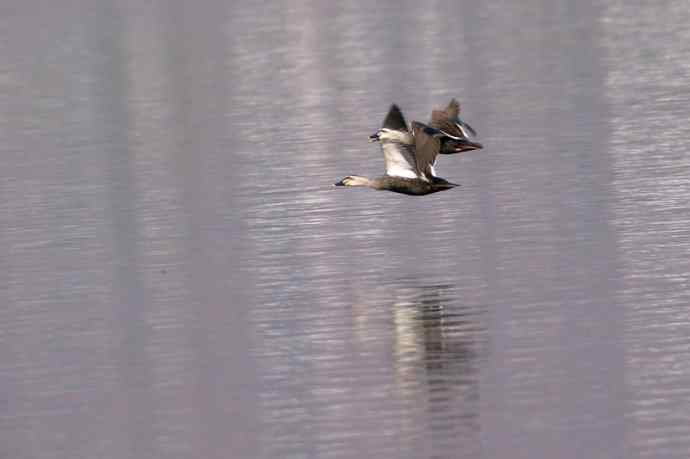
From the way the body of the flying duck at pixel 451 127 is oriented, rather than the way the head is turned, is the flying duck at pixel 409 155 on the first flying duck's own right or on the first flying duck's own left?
on the first flying duck's own left

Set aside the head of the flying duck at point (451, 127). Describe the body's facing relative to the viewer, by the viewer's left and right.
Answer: facing to the left of the viewer

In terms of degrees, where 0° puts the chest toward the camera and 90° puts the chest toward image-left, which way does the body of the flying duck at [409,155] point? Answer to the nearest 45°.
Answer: approximately 90°

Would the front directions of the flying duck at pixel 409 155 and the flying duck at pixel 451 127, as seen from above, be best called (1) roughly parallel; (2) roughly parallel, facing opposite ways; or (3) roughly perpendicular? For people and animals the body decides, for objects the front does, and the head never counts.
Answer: roughly parallel

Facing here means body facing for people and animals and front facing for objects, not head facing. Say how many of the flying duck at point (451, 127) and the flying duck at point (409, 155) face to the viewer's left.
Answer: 2
